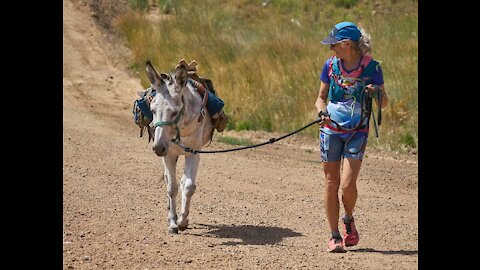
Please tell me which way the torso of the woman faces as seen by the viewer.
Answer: toward the camera

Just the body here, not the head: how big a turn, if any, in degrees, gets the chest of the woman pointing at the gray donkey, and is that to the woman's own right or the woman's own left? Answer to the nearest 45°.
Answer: approximately 90° to the woman's own right
